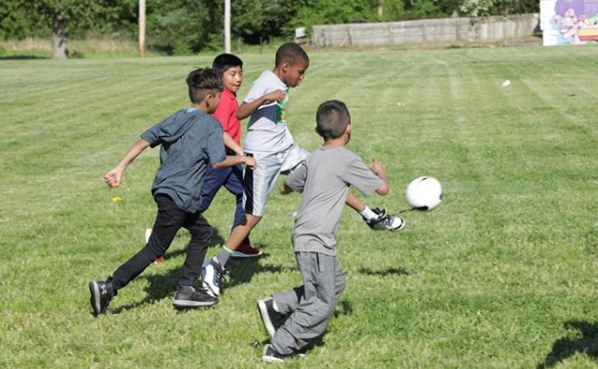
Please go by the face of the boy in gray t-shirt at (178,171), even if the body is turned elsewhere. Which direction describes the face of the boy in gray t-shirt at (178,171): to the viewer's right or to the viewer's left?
to the viewer's right

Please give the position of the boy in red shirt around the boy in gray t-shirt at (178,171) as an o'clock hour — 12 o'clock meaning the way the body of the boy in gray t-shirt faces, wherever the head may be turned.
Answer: The boy in red shirt is roughly at 11 o'clock from the boy in gray t-shirt.

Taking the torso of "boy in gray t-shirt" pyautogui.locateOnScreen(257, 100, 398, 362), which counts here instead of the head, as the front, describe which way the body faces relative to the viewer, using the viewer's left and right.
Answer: facing away from the viewer and to the right of the viewer

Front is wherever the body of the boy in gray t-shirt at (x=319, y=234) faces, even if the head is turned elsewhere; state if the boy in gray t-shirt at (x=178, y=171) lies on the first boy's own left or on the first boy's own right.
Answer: on the first boy's own left

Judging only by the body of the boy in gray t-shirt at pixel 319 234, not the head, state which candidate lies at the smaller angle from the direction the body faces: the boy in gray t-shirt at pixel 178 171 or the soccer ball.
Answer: the soccer ball

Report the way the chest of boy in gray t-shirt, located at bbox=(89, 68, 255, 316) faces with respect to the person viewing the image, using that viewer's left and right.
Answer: facing away from the viewer and to the right of the viewer

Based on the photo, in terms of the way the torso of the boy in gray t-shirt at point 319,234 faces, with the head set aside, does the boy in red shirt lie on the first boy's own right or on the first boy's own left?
on the first boy's own left

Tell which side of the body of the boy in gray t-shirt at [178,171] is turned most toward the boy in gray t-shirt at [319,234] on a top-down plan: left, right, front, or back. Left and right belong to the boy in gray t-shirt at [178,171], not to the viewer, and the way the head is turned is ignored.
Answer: right

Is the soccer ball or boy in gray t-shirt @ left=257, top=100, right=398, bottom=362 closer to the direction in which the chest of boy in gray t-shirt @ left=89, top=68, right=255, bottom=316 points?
the soccer ball
